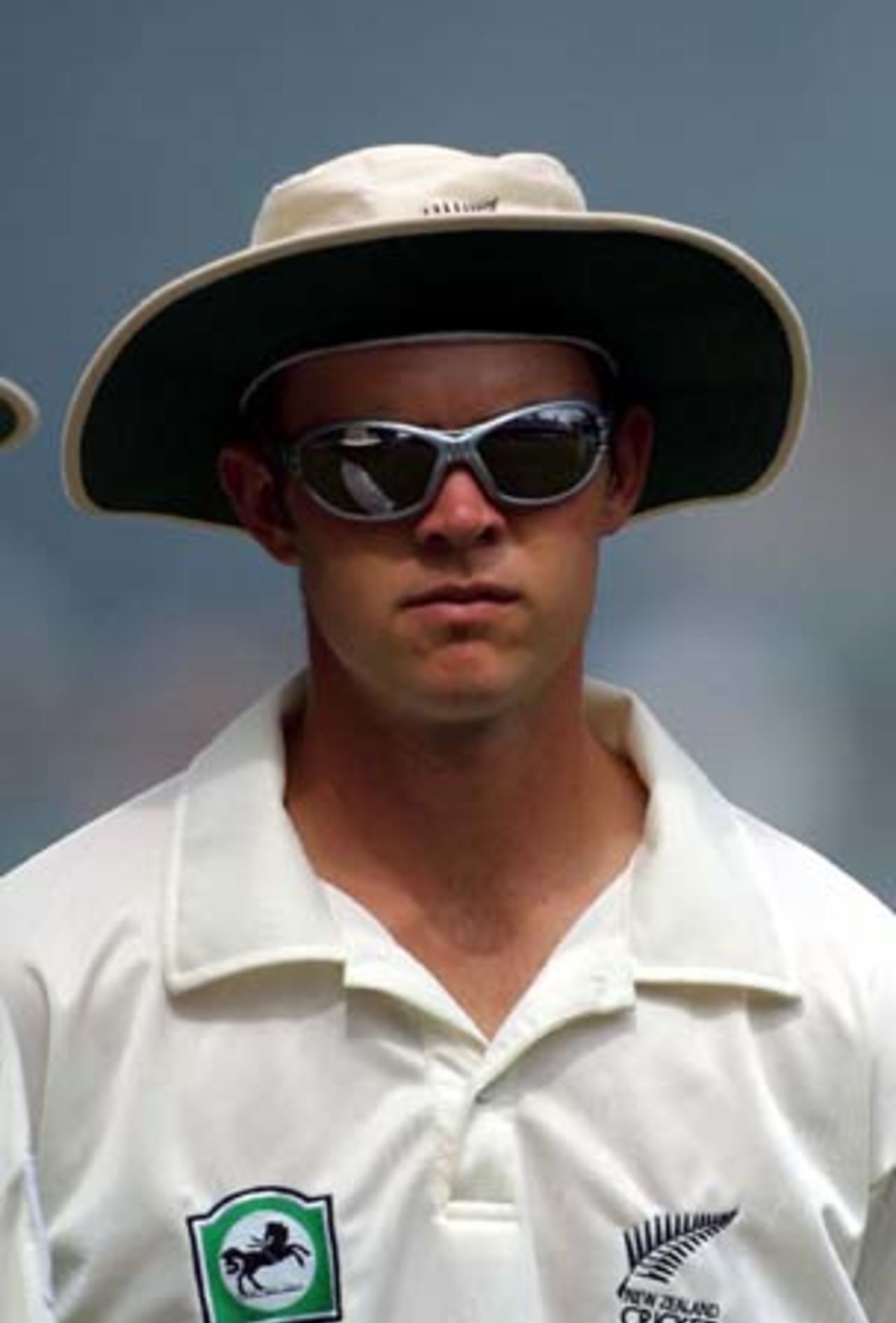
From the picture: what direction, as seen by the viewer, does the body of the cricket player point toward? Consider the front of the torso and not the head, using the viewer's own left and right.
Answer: facing the viewer

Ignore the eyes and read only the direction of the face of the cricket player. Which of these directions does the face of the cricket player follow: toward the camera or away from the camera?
toward the camera
